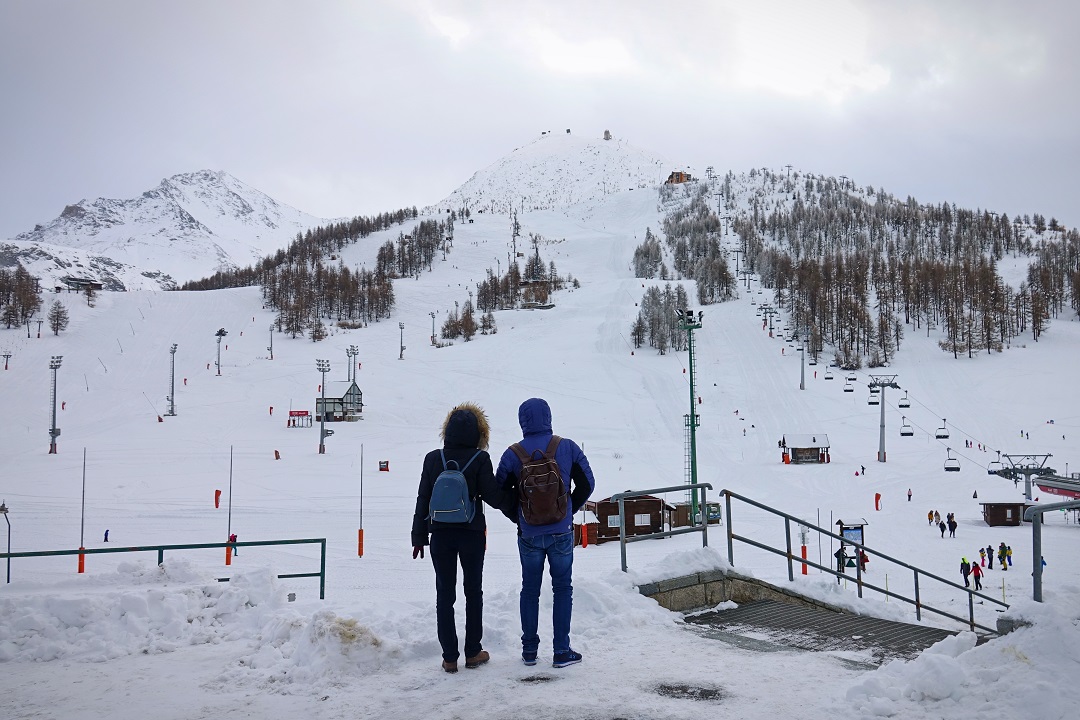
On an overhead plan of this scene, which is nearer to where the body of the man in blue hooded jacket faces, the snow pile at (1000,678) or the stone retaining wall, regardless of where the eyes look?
the stone retaining wall

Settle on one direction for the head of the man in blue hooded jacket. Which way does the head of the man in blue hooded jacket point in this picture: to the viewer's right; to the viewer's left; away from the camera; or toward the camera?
away from the camera

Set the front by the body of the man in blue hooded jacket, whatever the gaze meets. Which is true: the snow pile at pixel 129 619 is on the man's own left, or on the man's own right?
on the man's own left

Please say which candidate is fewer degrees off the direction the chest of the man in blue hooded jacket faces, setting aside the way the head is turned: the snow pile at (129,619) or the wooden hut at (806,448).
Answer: the wooden hut

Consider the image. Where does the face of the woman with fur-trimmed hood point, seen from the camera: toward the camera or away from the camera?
away from the camera

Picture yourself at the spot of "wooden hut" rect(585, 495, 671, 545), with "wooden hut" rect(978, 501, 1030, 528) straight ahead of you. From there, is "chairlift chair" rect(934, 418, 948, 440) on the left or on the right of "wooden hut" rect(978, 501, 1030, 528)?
left

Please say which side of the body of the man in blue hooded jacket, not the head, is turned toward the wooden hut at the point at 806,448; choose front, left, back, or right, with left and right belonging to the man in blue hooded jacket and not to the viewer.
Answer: front

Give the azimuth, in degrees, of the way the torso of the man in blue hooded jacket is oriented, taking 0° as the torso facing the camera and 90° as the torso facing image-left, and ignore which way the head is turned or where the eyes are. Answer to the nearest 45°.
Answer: approximately 180°

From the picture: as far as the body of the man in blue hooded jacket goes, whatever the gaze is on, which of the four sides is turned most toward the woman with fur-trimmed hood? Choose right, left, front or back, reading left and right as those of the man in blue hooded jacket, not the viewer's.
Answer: left

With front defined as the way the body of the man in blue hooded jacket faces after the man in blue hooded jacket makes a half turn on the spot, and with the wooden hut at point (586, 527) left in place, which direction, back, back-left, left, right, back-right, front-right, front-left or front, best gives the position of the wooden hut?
back

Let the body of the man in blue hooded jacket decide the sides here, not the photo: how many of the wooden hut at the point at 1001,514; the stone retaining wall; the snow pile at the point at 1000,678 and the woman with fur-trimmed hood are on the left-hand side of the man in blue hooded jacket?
1

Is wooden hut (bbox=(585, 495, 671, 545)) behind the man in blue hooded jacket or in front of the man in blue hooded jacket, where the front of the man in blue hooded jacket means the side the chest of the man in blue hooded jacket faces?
in front

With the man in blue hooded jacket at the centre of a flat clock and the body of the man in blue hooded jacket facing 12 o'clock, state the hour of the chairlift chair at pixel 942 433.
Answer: The chairlift chair is roughly at 1 o'clock from the man in blue hooded jacket.
